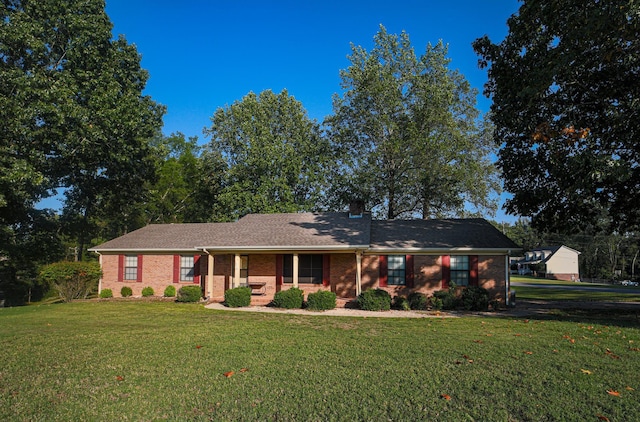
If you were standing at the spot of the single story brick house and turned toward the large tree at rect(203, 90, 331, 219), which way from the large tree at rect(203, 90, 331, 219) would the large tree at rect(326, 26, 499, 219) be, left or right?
right

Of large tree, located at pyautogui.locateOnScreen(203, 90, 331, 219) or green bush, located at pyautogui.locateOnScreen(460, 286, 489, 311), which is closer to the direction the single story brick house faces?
the green bush

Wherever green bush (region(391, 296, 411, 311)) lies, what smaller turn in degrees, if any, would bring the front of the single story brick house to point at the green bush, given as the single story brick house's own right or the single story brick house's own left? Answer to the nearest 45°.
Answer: approximately 45° to the single story brick house's own left

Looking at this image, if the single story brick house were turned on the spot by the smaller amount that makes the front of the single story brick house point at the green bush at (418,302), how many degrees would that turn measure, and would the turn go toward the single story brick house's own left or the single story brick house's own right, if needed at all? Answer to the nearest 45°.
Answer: approximately 45° to the single story brick house's own left

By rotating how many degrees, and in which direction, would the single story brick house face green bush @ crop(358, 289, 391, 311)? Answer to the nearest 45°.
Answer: approximately 45° to its left

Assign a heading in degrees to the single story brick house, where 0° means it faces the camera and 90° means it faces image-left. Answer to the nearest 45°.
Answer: approximately 0°

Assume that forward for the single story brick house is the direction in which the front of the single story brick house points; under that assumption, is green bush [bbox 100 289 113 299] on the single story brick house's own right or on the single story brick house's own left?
on the single story brick house's own right

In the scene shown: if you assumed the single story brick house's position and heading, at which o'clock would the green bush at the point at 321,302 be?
The green bush is roughly at 12 o'clock from the single story brick house.

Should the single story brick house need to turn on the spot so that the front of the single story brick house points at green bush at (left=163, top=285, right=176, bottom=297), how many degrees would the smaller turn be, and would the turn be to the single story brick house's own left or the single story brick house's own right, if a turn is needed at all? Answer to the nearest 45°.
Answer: approximately 90° to the single story brick house's own right

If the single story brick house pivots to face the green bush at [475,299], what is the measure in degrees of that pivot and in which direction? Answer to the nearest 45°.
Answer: approximately 45° to its left

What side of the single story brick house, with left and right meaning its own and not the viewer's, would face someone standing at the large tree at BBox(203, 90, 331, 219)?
back

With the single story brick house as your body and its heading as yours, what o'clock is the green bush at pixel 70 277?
The green bush is roughly at 3 o'clock from the single story brick house.
